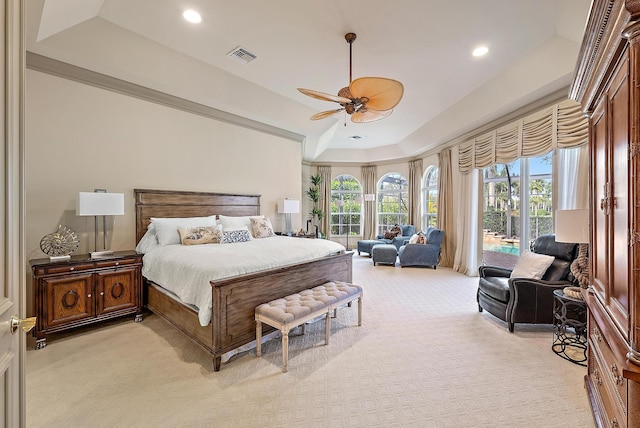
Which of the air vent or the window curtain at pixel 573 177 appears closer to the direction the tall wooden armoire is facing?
the air vent

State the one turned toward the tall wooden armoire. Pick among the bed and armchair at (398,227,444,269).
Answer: the bed

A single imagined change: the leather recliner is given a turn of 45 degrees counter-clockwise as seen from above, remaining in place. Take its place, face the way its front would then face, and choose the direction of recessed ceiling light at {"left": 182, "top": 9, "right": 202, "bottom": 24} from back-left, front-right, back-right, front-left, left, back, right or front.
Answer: front-right

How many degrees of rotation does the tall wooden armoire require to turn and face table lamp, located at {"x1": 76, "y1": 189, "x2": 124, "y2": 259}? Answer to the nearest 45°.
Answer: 0° — it already faces it

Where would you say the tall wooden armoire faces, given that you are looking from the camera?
facing to the left of the viewer

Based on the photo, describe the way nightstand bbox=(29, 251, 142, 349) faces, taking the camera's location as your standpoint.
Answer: facing the viewer and to the right of the viewer

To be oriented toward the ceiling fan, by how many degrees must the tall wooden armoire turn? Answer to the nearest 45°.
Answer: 0° — it already faces it

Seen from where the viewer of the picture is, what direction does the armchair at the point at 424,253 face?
facing to the left of the viewer

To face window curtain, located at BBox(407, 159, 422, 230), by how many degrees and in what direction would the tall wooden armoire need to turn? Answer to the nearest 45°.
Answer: approximately 45° to its right

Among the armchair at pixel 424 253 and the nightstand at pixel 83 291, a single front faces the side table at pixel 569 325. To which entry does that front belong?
the nightstand

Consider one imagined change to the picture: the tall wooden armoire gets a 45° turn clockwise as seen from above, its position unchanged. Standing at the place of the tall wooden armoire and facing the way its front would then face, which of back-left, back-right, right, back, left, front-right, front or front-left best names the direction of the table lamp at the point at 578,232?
front-right

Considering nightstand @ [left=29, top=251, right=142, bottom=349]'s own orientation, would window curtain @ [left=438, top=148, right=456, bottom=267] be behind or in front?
in front

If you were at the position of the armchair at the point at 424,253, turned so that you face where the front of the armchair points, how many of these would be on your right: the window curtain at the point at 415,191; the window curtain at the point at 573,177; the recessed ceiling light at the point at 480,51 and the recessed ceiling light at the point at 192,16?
1

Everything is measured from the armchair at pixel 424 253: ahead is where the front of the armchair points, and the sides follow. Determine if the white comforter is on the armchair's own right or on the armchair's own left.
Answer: on the armchair's own left

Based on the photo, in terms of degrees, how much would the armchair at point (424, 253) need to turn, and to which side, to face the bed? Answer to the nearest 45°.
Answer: approximately 45° to its left

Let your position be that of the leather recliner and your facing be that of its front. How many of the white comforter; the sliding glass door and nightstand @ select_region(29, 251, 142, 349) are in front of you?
2
